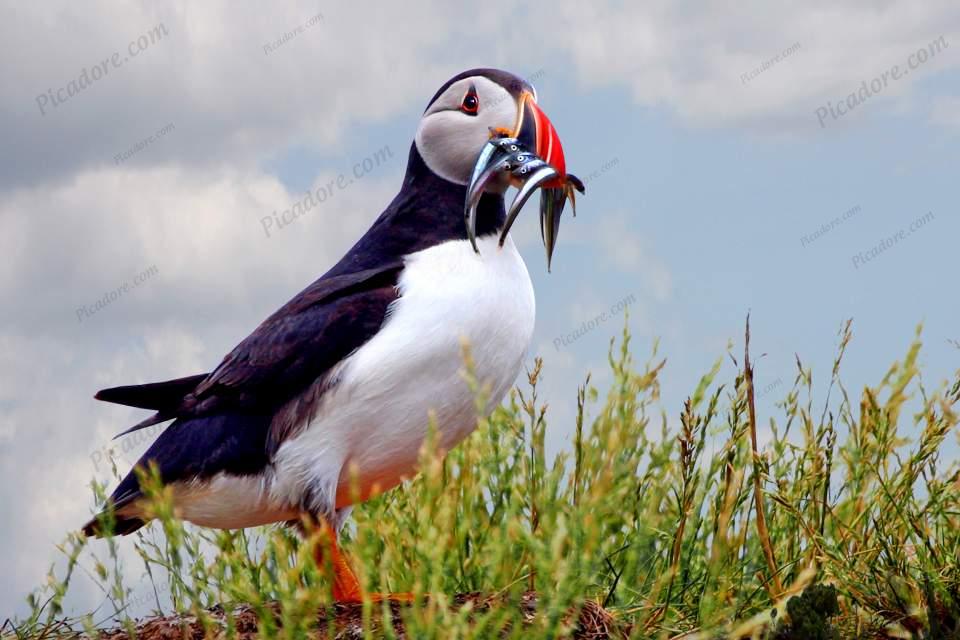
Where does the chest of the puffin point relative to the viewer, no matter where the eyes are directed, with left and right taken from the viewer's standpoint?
facing to the right of the viewer
